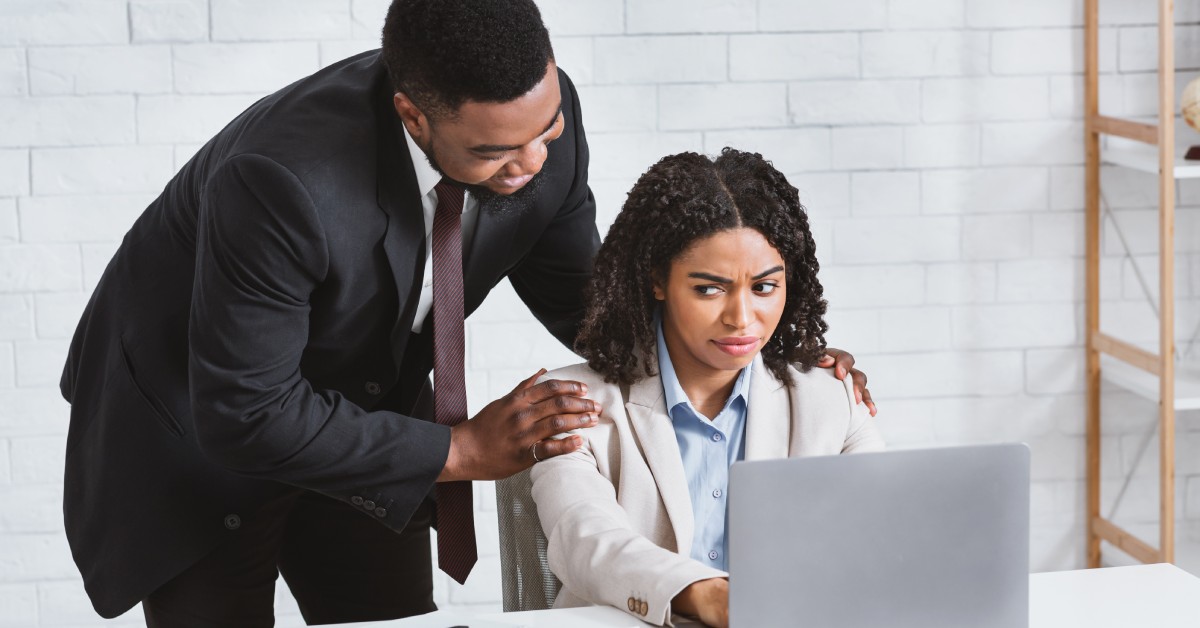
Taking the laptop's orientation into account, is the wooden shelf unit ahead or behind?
ahead

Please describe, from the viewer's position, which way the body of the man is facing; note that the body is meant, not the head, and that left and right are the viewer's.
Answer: facing the viewer and to the right of the viewer

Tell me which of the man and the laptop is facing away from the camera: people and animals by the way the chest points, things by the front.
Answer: the laptop

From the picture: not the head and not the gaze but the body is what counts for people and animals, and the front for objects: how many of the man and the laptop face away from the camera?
1

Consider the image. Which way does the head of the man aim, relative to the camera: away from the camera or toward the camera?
toward the camera

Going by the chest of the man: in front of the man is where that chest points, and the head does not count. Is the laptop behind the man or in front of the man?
in front

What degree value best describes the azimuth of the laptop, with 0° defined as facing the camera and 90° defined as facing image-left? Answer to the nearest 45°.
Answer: approximately 180°
